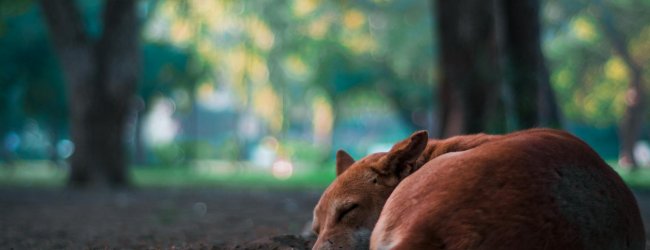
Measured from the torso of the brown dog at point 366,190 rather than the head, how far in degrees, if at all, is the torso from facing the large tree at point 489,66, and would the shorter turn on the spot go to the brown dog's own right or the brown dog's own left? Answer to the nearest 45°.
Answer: approximately 135° to the brown dog's own right

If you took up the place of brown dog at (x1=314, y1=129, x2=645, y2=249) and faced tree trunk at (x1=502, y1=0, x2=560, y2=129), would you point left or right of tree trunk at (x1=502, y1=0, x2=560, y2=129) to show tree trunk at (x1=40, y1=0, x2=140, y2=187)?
left

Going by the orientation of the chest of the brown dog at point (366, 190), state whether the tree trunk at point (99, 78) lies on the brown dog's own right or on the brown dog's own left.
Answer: on the brown dog's own right

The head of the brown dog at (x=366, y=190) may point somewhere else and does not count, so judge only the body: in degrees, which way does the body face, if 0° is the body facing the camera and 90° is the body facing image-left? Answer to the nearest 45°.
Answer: approximately 45°
